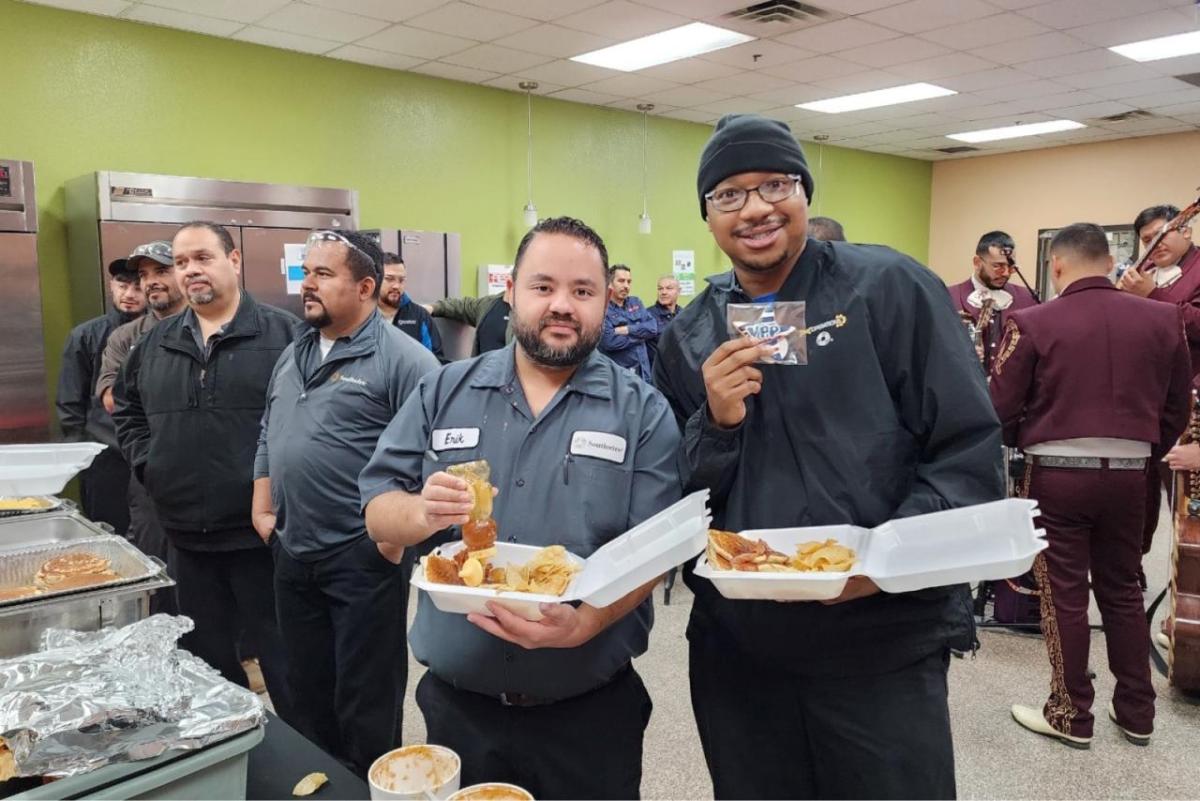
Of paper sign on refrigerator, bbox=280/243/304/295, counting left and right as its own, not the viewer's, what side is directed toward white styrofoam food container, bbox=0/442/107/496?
front

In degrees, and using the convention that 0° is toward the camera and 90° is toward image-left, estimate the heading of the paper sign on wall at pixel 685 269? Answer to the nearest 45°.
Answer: approximately 0°

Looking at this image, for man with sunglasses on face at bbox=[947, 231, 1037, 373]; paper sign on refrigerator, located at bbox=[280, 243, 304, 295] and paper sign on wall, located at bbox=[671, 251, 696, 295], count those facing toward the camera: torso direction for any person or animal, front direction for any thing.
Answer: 3

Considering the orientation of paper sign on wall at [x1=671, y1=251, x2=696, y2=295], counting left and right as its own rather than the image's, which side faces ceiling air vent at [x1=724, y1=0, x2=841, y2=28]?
front

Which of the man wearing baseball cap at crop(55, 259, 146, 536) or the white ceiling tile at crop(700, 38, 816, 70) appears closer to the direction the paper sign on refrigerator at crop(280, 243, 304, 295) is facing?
the man wearing baseball cap

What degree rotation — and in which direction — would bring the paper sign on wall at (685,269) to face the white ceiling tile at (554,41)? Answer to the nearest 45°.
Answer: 0° — it already faces it

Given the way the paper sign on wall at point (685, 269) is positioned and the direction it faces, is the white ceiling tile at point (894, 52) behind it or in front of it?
in front

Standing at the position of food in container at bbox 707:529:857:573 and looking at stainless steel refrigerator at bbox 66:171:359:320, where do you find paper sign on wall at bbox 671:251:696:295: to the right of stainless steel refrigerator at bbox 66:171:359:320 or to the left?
right

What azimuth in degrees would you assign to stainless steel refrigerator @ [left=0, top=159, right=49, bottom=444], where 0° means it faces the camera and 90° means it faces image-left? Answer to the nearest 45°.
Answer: approximately 0°

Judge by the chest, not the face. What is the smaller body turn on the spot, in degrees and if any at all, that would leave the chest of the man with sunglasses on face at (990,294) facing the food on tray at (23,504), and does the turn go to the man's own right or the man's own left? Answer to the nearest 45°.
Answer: approximately 45° to the man's own right
